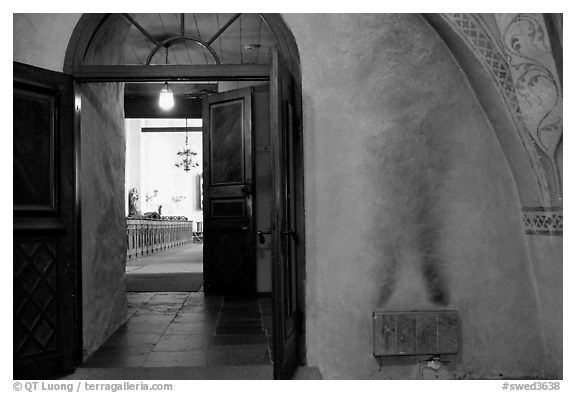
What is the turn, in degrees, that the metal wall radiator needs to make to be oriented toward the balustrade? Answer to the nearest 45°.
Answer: approximately 135° to its right

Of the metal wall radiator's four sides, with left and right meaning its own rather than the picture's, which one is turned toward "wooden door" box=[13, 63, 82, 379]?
right

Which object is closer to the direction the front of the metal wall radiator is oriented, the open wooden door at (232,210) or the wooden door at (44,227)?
the wooden door

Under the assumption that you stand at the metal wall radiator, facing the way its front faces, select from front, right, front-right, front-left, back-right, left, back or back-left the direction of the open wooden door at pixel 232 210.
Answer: back-right

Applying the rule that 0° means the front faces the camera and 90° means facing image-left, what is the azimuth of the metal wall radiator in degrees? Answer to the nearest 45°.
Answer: approximately 0°

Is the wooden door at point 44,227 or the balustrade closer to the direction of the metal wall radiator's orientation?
the wooden door

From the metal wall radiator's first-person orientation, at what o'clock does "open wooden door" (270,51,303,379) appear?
The open wooden door is roughly at 2 o'clock from the metal wall radiator.
